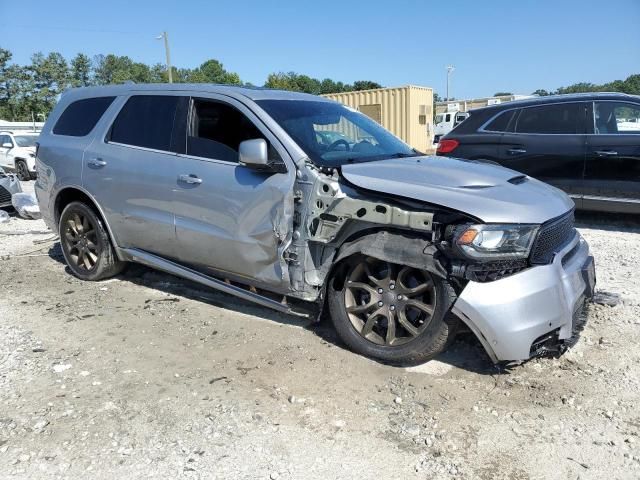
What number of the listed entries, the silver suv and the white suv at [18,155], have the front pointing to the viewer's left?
0

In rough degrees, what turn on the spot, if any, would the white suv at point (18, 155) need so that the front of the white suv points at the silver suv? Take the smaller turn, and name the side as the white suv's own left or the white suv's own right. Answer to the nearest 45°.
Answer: approximately 45° to the white suv's own right

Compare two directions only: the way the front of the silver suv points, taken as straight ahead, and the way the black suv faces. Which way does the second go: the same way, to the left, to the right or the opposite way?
the same way

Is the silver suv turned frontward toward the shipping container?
no

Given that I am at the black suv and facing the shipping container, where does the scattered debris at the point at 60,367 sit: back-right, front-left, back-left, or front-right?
back-left

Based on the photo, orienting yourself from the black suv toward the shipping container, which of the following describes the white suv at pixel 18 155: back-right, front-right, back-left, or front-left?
front-left

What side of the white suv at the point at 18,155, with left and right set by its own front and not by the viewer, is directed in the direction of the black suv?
front

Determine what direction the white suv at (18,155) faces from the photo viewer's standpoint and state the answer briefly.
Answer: facing the viewer and to the right of the viewer

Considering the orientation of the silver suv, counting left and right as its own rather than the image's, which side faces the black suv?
left

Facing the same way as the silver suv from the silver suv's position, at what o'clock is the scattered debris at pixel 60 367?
The scattered debris is roughly at 4 o'clock from the silver suv.

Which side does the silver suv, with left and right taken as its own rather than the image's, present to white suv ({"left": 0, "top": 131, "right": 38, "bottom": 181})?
back

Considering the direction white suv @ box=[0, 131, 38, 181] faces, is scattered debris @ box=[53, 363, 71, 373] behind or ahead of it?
ahead

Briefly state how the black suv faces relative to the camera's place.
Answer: facing to the right of the viewer

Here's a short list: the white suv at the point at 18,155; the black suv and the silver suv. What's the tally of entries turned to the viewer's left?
0

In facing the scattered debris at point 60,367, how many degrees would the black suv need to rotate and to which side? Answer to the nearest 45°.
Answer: approximately 135° to its right

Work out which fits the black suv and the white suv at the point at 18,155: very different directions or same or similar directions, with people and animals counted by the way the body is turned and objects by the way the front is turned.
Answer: same or similar directions
